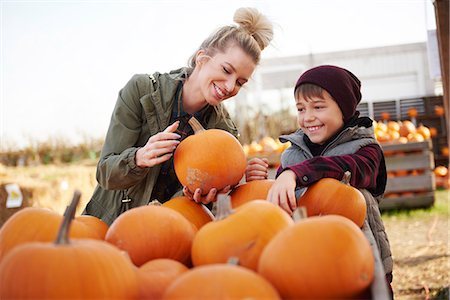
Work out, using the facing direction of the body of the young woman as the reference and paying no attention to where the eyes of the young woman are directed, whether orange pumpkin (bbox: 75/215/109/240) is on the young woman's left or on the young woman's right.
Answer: on the young woman's right

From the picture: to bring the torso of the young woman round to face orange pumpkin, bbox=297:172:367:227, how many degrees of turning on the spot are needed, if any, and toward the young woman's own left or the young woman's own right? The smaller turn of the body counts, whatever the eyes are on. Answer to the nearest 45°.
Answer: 0° — they already face it

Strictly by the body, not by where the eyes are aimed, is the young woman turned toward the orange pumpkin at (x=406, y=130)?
no

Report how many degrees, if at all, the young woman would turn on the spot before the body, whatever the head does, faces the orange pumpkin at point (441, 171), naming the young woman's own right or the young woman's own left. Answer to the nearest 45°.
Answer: approximately 90° to the young woman's own left

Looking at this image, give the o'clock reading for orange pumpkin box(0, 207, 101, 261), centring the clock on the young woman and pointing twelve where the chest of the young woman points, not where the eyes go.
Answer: The orange pumpkin is roughly at 2 o'clock from the young woman.

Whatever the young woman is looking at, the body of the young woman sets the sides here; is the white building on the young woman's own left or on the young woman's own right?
on the young woman's own left

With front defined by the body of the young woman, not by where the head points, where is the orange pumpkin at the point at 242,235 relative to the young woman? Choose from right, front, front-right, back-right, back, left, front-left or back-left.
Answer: front-right

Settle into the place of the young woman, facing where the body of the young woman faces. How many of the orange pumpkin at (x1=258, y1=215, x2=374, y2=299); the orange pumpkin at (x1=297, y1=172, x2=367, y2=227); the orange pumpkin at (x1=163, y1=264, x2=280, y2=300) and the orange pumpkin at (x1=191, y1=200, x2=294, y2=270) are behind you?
0

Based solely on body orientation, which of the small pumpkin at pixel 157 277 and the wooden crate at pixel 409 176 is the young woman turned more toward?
the small pumpkin

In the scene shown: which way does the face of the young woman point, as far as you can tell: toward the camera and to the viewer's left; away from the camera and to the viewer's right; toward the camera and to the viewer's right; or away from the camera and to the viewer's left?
toward the camera and to the viewer's right

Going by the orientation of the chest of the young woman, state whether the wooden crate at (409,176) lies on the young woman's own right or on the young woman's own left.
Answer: on the young woman's own left

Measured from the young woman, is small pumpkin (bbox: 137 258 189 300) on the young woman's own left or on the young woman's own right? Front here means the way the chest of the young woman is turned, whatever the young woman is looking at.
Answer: on the young woman's own right

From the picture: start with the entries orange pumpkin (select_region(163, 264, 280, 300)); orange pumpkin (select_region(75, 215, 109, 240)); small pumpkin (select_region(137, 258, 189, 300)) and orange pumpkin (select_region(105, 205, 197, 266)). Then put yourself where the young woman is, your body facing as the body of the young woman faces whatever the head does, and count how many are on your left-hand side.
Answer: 0

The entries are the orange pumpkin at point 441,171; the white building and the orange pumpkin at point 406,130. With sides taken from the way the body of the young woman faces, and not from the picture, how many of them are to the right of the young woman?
0

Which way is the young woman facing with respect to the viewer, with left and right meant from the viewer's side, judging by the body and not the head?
facing the viewer and to the right of the viewer
